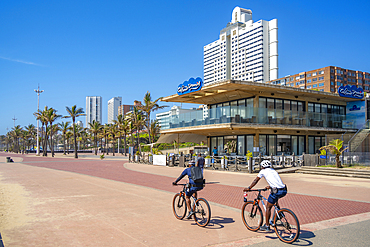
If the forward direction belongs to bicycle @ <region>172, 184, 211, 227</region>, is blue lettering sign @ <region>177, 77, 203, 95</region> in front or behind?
in front

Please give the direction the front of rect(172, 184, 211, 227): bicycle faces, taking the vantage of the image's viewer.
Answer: facing away from the viewer and to the left of the viewer

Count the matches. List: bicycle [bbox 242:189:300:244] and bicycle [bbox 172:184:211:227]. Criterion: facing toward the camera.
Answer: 0

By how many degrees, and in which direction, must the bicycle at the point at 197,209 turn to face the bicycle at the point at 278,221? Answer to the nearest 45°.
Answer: approximately 180°

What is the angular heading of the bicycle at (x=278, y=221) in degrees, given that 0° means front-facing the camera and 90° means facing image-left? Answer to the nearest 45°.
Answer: approximately 135°

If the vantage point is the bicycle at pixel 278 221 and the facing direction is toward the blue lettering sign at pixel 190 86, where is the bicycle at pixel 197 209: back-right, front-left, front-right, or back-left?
front-left

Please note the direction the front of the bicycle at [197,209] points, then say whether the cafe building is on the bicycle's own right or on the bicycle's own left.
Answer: on the bicycle's own right

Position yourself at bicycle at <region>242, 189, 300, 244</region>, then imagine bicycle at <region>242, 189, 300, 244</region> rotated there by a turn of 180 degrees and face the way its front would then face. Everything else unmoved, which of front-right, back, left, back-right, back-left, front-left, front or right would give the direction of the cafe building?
back-left

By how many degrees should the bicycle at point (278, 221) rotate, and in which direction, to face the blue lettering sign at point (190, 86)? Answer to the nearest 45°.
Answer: approximately 45° to its right

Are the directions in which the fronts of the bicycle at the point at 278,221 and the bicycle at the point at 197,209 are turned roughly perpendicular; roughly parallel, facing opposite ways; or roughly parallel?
roughly parallel
